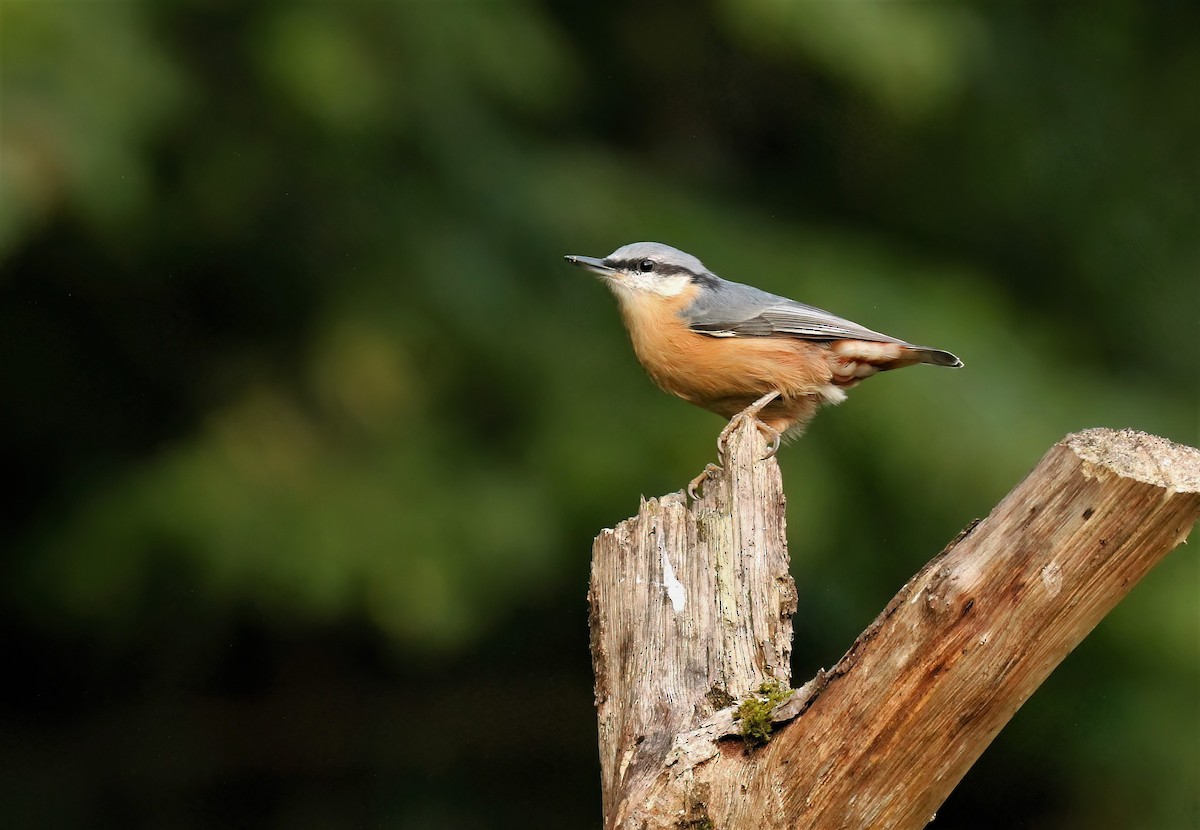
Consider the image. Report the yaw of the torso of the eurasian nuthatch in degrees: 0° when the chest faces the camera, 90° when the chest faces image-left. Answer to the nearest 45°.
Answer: approximately 90°
